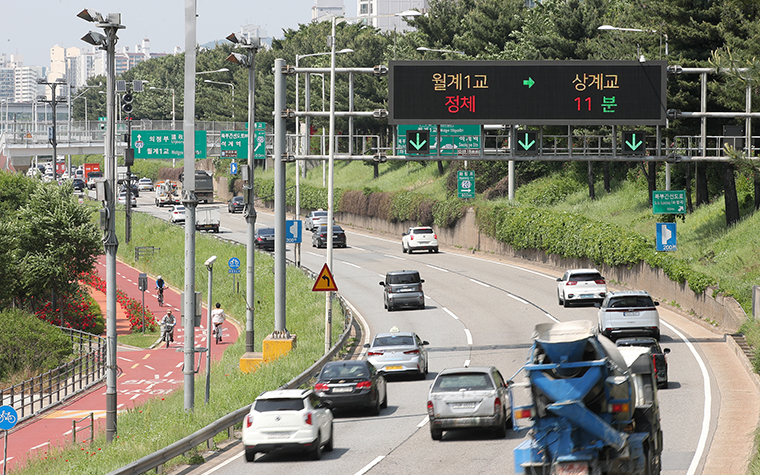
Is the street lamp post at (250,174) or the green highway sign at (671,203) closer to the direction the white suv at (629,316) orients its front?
the green highway sign

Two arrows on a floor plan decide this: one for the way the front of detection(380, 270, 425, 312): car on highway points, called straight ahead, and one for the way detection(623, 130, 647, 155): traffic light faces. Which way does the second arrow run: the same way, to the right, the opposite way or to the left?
the opposite way

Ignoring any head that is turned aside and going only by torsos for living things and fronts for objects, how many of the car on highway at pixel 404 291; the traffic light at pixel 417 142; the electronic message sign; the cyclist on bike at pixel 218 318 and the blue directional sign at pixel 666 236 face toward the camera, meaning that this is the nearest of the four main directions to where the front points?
3

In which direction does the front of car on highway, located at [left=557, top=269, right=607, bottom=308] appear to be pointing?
away from the camera

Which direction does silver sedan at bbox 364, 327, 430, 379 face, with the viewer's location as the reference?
facing away from the viewer

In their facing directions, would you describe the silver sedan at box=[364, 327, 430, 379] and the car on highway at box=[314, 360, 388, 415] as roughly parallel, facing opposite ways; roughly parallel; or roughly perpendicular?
roughly parallel

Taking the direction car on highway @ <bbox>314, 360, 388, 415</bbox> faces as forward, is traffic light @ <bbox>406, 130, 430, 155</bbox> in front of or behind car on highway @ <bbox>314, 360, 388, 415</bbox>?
in front

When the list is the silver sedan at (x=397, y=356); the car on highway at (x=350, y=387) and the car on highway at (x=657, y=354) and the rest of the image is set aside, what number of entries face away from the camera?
3

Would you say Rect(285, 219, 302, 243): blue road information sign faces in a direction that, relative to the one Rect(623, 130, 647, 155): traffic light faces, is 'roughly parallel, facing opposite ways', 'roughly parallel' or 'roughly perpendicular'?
roughly parallel

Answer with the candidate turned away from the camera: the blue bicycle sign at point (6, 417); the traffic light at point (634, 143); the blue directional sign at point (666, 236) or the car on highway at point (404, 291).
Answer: the car on highway

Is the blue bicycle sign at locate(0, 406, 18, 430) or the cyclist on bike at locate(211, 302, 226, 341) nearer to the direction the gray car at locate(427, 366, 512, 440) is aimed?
the cyclist on bike

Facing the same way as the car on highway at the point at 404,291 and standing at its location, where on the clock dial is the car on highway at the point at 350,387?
the car on highway at the point at 350,387 is roughly at 6 o'clock from the car on highway at the point at 404,291.

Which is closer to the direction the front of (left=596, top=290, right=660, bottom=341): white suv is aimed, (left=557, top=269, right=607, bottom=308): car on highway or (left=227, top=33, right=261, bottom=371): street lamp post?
the car on highway

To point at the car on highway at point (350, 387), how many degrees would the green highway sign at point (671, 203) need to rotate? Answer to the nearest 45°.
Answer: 0° — it already faces it

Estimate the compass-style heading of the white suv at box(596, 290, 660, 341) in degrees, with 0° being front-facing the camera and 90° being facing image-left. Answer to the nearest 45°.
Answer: approximately 180°

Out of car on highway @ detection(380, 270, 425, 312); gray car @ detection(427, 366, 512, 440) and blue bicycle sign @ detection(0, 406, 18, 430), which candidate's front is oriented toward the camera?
the blue bicycle sign

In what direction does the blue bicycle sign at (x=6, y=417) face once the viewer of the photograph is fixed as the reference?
facing the viewer

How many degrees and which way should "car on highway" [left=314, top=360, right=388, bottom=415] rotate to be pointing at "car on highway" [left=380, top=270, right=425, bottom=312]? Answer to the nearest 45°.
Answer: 0° — it already faces it

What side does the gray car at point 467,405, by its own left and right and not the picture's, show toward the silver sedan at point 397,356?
front
